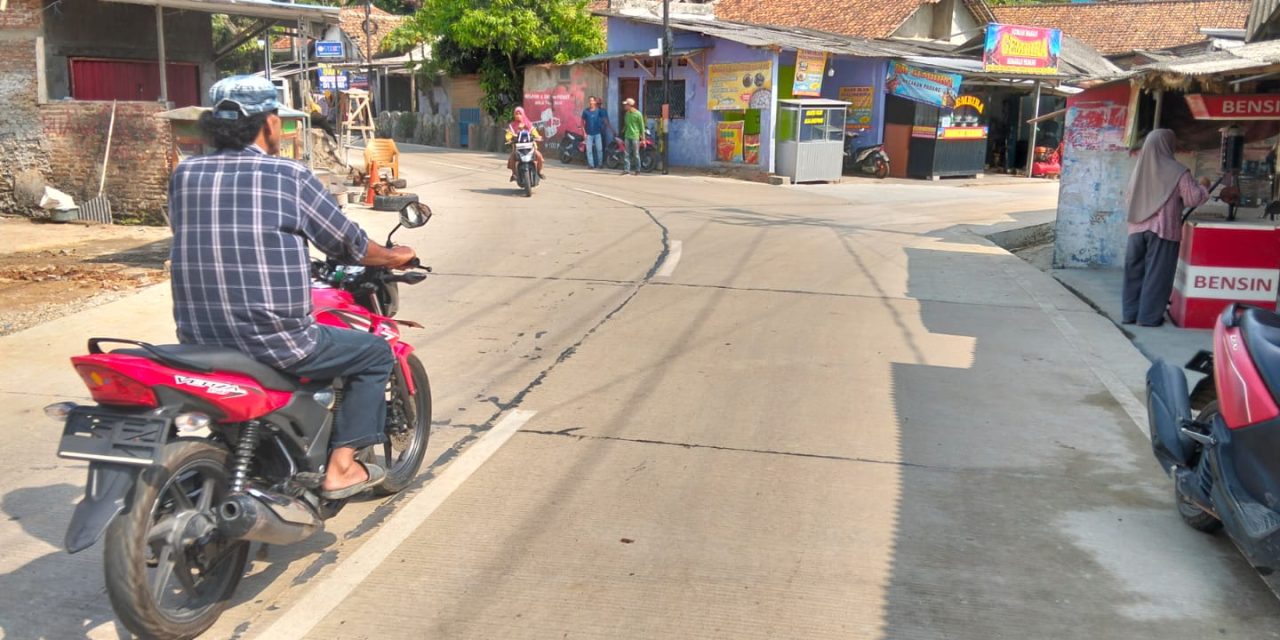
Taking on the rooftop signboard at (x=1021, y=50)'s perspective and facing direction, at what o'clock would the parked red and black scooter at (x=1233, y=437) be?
The parked red and black scooter is roughly at 12 o'clock from the rooftop signboard.

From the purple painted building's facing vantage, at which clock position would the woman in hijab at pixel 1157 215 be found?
The woman in hijab is roughly at 1 o'clock from the purple painted building.

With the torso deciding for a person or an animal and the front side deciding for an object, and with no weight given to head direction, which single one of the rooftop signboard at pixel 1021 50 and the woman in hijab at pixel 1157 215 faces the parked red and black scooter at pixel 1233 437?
the rooftop signboard

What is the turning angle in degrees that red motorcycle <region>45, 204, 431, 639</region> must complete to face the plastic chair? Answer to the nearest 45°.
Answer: approximately 45° to its left

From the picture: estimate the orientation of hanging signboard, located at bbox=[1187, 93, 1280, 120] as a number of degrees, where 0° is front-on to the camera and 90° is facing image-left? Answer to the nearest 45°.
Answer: approximately 0°

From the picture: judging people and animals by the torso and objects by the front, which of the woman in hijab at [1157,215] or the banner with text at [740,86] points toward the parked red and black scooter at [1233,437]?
the banner with text
